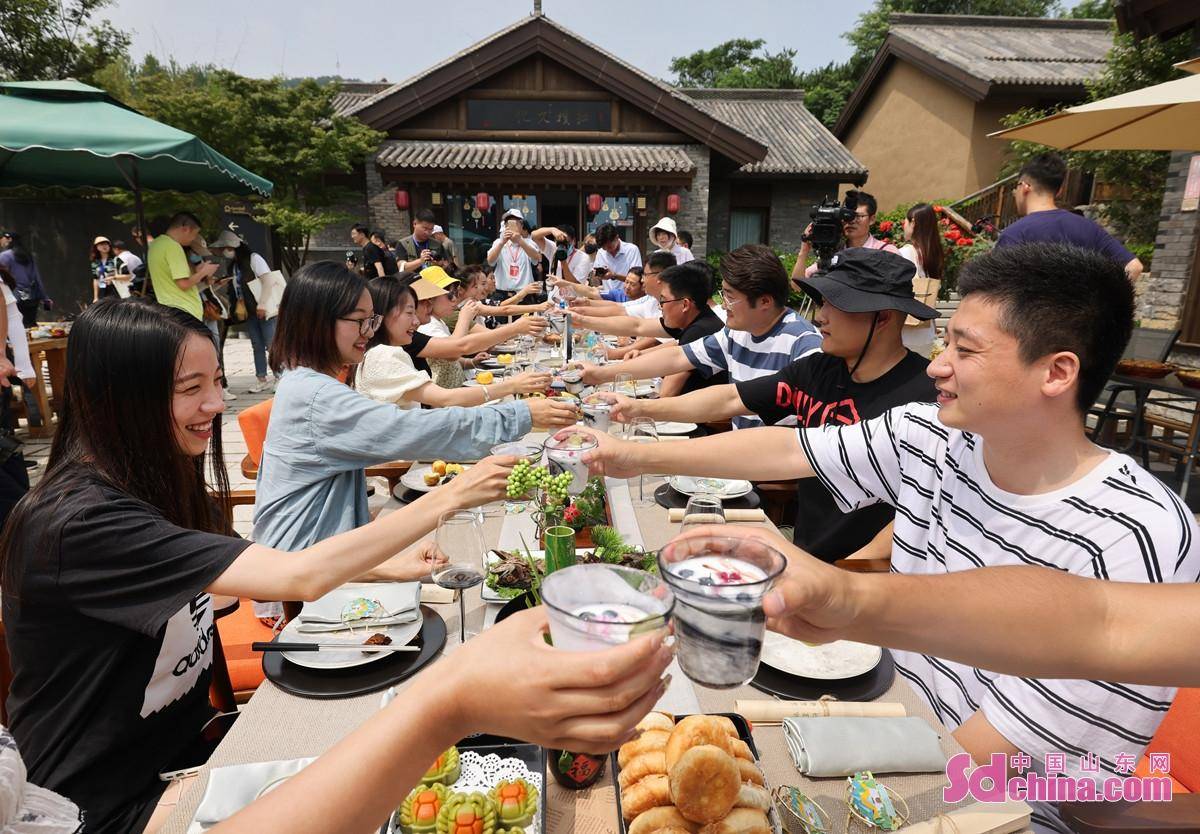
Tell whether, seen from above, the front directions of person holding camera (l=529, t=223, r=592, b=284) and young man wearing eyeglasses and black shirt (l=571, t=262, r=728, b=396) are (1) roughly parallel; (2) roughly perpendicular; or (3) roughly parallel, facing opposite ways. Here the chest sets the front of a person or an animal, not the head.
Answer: roughly perpendicular

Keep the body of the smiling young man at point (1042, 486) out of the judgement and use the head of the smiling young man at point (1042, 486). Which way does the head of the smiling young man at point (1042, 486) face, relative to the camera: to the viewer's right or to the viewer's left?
to the viewer's left

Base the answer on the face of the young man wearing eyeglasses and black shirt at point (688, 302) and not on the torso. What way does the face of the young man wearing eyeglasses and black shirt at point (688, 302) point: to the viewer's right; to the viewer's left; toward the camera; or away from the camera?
to the viewer's left

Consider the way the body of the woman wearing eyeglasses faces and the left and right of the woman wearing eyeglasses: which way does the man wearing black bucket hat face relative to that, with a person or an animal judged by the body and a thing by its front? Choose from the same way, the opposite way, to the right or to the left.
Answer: the opposite way

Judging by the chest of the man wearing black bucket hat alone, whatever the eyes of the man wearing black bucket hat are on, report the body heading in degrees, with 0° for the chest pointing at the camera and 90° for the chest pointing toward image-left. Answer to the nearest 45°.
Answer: approximately 45°

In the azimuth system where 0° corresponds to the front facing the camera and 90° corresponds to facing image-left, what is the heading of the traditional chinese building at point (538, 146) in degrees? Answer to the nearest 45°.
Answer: approximately 0°

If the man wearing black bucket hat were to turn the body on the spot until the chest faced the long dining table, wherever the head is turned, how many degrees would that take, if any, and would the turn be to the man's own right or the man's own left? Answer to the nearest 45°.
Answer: approximately 45° to the man's own left

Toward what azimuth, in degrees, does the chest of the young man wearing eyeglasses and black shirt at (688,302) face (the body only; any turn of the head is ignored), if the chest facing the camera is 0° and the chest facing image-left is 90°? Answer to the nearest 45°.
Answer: approximately 90°

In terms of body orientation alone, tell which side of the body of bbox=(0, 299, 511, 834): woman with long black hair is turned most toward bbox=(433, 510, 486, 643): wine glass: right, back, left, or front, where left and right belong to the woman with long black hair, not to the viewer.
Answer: front

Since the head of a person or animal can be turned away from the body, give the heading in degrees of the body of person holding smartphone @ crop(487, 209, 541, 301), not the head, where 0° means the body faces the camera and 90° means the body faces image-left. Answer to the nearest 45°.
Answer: approximately 0°

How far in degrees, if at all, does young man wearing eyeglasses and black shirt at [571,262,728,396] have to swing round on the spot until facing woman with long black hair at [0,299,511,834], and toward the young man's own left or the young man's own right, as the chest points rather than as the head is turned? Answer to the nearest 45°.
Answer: approximately 90° to the young man's own left

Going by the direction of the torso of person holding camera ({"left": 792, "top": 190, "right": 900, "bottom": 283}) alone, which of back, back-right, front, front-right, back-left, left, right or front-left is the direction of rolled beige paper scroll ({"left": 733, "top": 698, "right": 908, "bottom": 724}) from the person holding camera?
front-left

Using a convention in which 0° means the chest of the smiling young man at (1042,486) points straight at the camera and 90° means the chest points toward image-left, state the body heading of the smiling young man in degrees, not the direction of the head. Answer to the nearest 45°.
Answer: approximately 45°

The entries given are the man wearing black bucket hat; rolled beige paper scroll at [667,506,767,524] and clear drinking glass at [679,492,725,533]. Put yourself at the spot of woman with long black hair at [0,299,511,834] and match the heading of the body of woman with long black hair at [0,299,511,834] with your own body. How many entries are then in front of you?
3

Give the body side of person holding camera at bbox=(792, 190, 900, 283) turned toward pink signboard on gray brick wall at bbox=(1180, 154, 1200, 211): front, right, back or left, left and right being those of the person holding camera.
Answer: back

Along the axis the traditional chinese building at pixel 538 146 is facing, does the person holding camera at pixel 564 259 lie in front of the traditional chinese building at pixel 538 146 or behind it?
in front
